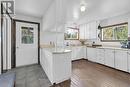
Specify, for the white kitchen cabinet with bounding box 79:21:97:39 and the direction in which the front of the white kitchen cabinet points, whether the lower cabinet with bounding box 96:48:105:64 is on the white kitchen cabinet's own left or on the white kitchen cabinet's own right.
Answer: on the white kitchen cabinet's own left

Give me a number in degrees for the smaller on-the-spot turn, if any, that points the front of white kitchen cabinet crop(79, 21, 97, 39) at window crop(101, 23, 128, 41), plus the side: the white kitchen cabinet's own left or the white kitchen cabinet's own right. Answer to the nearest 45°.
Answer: approximately 90° to the white kitchen cabinet's own left

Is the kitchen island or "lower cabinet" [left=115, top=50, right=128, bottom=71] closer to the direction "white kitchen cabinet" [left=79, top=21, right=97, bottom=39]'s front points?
the kitchen island

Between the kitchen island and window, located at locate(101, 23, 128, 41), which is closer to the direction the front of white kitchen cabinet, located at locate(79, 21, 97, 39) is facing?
the kitchen island

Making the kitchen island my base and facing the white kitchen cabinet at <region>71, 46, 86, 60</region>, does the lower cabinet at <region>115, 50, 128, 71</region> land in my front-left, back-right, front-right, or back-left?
front-right

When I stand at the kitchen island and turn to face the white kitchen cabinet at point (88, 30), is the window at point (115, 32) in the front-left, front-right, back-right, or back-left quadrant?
front-right

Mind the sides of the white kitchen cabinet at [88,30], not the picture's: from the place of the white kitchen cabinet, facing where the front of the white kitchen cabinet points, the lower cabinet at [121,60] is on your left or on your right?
on your left

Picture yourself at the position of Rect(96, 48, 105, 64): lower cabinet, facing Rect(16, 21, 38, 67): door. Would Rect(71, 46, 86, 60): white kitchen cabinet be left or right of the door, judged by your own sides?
right
